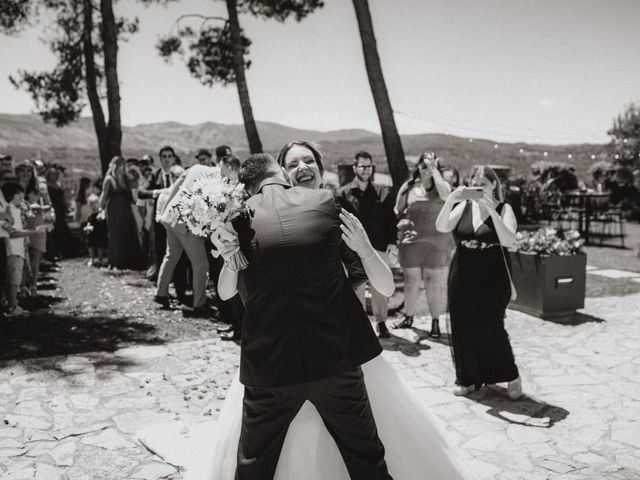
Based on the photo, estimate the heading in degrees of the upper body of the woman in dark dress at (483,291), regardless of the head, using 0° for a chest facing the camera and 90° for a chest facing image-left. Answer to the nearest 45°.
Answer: approximately 45°

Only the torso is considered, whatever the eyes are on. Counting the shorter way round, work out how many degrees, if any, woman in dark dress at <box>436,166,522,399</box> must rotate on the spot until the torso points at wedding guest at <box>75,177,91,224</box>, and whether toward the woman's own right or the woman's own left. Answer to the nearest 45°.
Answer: approximately 90° to the woman's own right

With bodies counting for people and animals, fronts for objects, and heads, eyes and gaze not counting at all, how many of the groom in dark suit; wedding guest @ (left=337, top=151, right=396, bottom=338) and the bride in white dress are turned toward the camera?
2

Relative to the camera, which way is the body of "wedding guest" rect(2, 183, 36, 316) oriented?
to the viewer's right

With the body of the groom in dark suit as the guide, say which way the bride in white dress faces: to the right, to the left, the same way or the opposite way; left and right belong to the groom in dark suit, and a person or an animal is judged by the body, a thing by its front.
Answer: the opposite way

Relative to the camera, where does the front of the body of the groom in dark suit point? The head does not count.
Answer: away from the camera

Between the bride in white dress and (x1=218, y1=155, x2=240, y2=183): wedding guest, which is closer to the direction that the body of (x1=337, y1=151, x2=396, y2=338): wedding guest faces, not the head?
the bride in white dress

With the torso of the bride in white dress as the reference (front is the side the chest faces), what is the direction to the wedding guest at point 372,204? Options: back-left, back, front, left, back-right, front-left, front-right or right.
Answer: back

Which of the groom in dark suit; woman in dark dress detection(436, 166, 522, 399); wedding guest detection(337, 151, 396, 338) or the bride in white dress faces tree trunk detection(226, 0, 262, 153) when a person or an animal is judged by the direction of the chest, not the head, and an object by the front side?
the groom in dark suit
